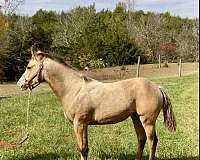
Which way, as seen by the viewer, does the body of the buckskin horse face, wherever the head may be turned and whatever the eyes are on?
to the viewer's left
